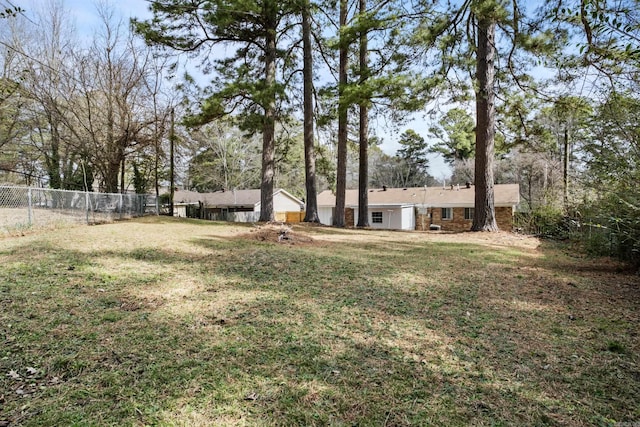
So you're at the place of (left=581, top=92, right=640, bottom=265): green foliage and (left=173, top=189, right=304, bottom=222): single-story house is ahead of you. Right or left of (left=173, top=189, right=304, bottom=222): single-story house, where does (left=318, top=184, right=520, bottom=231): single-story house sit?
right

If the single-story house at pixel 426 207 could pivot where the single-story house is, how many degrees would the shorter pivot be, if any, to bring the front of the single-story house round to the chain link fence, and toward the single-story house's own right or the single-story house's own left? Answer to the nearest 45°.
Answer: approximately 135° to the single-story house's own left

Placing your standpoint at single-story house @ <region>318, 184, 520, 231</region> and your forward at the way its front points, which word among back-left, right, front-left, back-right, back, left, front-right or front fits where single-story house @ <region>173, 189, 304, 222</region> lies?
left

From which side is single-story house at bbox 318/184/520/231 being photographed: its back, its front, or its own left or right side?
back

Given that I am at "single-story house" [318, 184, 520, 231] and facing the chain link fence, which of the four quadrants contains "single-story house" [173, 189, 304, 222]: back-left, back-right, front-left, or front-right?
front-right

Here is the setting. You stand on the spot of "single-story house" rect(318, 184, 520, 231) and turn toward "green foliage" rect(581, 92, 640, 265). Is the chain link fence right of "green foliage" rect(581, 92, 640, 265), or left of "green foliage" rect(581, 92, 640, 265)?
right

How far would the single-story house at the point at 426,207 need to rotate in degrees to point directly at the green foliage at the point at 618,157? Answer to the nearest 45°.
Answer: approximately 180°
